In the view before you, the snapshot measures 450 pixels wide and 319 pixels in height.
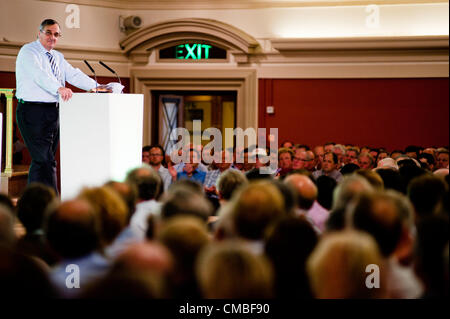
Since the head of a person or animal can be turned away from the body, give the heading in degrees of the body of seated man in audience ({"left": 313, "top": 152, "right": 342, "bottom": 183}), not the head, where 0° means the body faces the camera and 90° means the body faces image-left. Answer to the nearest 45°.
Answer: approximately 45°

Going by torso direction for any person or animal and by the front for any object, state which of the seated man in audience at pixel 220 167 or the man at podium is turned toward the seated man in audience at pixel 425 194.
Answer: the man at podium

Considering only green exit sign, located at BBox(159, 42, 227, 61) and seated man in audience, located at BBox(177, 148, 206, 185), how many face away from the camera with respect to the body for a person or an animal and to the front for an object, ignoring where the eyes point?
0

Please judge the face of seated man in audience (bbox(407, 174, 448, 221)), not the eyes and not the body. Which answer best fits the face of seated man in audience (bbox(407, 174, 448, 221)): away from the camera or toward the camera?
away from the camera

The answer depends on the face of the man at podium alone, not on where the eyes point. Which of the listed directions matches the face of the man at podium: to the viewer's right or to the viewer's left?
to the viewer's right

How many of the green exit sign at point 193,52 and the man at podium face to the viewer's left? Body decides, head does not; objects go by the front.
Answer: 0

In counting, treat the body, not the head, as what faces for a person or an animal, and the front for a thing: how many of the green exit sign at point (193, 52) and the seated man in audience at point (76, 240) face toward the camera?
1

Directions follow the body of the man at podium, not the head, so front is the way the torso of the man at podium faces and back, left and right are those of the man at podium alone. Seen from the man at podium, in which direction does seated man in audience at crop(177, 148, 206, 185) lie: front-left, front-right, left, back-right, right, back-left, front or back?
left
